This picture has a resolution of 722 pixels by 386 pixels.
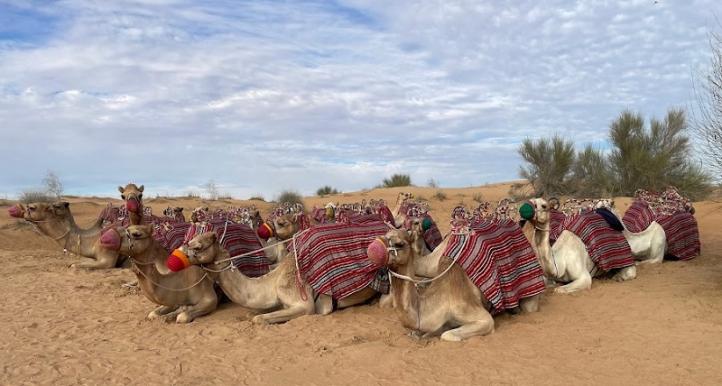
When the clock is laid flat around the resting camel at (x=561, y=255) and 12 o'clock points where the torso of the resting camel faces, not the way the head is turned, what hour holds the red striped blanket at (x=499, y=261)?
The red striped blanket is roughly at 11 o'clock from the resting camel.

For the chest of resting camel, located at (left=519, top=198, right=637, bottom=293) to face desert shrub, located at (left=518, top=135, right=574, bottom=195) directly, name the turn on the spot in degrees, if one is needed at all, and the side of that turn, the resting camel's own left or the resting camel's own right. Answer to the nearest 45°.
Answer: approximately 135° to the resting camel's own right

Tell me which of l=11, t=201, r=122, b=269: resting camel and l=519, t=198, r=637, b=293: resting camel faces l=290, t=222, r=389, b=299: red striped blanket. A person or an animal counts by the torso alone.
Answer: l=519, t=198, r=637, b=293: resting camel

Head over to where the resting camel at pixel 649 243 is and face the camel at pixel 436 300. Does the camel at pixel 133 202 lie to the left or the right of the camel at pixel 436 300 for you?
right

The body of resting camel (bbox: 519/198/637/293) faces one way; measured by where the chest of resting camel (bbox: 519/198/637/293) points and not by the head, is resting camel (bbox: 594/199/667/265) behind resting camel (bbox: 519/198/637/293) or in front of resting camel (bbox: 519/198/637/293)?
behind

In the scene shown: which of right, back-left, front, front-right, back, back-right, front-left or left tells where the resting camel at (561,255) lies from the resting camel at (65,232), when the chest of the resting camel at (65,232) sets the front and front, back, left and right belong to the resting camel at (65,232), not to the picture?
back-left

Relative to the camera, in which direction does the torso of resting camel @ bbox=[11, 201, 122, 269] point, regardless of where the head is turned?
to the viewer's left

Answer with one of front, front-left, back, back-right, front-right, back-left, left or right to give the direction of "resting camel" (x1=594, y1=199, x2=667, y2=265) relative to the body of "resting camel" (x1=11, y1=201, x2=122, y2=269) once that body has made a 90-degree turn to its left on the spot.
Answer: front-left

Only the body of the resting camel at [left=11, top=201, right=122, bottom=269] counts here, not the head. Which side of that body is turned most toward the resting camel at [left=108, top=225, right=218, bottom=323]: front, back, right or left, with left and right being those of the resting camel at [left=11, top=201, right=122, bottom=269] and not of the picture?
left

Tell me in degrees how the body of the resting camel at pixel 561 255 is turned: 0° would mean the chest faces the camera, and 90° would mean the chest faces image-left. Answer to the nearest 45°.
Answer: approximately 45°

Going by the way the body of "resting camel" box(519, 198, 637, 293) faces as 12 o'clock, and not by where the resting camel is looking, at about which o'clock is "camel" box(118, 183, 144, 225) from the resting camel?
The camel is roughly at 1 o'clock from the resting camel.

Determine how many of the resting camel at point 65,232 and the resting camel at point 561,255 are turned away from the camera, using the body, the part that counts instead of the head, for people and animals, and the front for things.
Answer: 0

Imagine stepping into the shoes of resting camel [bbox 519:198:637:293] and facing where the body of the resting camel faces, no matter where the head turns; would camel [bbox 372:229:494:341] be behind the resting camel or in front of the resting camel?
in front

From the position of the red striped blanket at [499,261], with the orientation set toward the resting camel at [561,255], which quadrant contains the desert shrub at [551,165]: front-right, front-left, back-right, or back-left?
front-left

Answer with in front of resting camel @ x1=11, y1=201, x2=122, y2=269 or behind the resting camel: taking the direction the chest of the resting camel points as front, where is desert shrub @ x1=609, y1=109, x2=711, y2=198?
behind

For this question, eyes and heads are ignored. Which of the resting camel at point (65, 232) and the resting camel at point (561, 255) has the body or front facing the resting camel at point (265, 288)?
the resting camel at point (561, 255)

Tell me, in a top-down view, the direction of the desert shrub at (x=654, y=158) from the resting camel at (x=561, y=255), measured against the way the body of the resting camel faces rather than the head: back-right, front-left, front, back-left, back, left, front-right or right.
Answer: back-right

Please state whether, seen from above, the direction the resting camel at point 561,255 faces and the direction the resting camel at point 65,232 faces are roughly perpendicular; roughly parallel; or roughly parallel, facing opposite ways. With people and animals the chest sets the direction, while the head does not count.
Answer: roughly parallel
